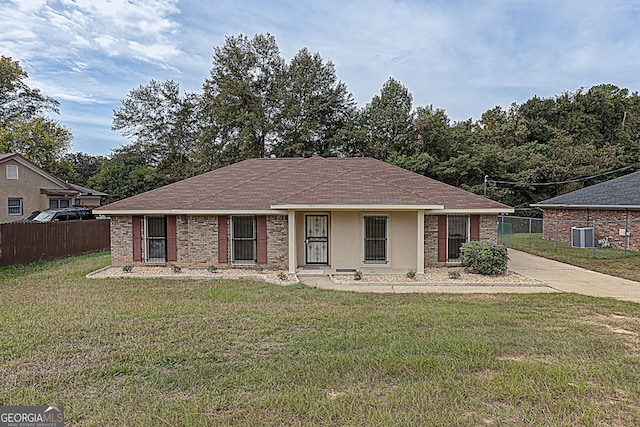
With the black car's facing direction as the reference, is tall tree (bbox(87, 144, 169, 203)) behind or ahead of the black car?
behind

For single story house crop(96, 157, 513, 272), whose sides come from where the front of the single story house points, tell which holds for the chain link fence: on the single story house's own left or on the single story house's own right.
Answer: on the single story house's own left

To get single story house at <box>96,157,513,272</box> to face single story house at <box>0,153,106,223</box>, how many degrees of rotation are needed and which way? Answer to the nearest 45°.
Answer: approximately 135° to its right

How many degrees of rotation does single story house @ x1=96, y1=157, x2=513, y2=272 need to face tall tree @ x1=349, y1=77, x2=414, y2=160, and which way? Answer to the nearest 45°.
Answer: approximately 180°

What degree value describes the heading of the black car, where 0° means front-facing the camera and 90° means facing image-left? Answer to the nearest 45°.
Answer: approximately 45°

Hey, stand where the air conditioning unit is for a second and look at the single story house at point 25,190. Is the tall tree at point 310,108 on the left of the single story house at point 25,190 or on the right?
right

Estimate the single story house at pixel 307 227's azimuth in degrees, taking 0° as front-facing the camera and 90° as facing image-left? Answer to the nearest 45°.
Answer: approximately 0°

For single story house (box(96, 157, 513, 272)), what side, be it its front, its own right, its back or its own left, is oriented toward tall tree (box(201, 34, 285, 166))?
back
